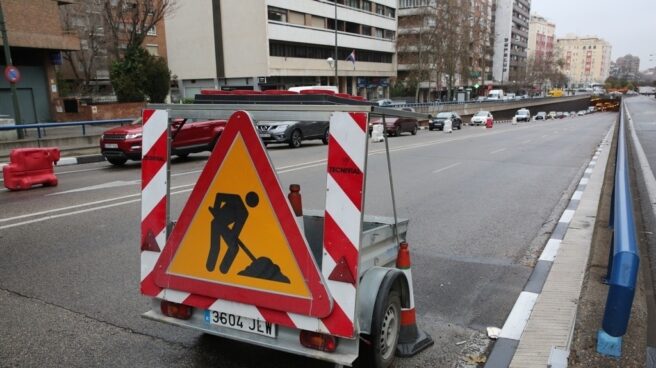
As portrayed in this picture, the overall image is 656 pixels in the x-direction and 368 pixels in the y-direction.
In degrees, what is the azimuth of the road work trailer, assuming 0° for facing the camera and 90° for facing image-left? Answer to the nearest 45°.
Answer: approximately 225°

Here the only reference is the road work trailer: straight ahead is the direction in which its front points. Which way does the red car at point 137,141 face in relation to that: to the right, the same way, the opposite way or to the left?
the opposite way

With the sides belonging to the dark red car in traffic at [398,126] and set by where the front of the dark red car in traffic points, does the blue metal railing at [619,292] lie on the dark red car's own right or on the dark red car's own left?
on the dark red car's own left

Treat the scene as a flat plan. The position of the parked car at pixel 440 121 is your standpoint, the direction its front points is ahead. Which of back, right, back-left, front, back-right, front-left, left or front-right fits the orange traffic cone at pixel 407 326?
front-left

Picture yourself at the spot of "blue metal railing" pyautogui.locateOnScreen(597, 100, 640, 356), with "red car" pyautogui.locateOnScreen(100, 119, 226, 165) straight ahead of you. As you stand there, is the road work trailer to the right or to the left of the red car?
left

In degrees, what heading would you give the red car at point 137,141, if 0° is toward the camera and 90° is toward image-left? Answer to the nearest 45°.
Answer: approximately 45°

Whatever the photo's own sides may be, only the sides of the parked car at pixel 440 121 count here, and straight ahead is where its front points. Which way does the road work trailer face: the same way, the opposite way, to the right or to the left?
the opposite way

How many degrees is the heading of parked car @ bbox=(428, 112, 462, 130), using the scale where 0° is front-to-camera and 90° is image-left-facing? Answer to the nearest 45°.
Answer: approximately 45°

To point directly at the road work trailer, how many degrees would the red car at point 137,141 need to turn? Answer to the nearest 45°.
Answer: approximately 45° to its left

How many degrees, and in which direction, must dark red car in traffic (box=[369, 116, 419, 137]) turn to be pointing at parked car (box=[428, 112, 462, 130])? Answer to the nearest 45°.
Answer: approximately 135° to its right

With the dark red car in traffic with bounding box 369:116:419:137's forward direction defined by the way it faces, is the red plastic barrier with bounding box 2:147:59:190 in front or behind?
in front

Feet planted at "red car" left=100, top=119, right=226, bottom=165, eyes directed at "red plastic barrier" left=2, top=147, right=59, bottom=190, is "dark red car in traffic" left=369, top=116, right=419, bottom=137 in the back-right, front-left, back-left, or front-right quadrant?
back-left
